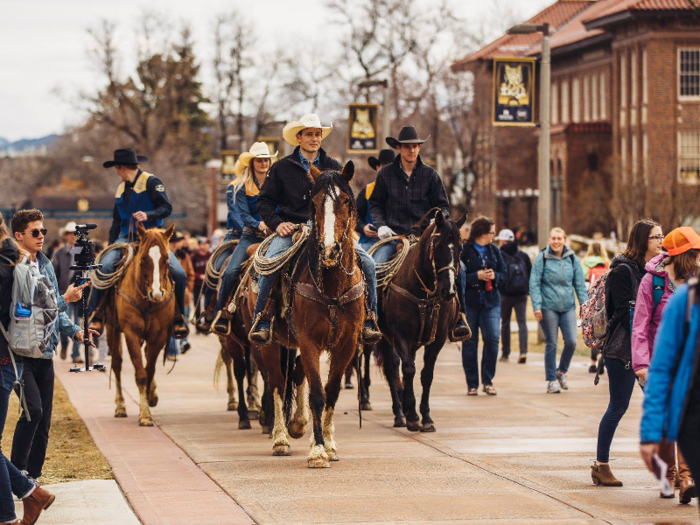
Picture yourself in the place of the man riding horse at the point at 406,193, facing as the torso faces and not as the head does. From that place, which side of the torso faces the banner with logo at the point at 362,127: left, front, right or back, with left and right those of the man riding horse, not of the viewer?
back

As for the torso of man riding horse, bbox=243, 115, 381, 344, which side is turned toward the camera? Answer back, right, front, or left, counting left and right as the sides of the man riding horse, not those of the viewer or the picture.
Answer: front

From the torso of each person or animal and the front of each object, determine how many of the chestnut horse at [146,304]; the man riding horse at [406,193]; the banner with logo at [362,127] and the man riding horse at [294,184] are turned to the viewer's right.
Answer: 0

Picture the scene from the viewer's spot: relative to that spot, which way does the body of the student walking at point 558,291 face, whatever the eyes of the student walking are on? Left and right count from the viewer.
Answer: facing the viewer

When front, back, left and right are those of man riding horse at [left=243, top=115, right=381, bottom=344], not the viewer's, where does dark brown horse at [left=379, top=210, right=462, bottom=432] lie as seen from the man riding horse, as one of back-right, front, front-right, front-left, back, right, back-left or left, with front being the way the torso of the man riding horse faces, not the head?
back-left

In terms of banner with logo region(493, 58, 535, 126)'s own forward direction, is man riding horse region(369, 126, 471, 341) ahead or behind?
ahead

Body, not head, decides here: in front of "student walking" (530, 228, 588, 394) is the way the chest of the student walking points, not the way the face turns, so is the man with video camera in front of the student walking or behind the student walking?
in front

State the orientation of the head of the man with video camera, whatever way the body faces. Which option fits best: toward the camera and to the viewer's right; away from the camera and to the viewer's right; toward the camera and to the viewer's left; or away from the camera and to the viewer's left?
toward the camera and to the viewer's right

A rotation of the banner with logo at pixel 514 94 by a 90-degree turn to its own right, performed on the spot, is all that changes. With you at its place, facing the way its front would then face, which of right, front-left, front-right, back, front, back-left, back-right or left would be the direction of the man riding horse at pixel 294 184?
left

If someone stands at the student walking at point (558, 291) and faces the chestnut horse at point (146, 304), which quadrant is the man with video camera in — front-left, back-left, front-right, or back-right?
front-left

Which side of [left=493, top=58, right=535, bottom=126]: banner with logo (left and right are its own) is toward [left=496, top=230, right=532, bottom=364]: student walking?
front

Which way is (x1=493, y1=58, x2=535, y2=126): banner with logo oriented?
toward the camera

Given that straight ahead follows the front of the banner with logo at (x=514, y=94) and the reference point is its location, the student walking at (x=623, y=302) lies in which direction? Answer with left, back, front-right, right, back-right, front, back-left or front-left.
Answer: front

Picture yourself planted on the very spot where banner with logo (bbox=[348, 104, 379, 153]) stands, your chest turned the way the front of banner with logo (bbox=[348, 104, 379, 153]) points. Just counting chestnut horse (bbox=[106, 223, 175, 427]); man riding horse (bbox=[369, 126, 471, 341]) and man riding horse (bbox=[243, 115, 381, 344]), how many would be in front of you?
3

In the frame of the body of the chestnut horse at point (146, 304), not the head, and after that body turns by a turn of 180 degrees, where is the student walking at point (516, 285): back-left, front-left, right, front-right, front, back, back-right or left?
front-right
